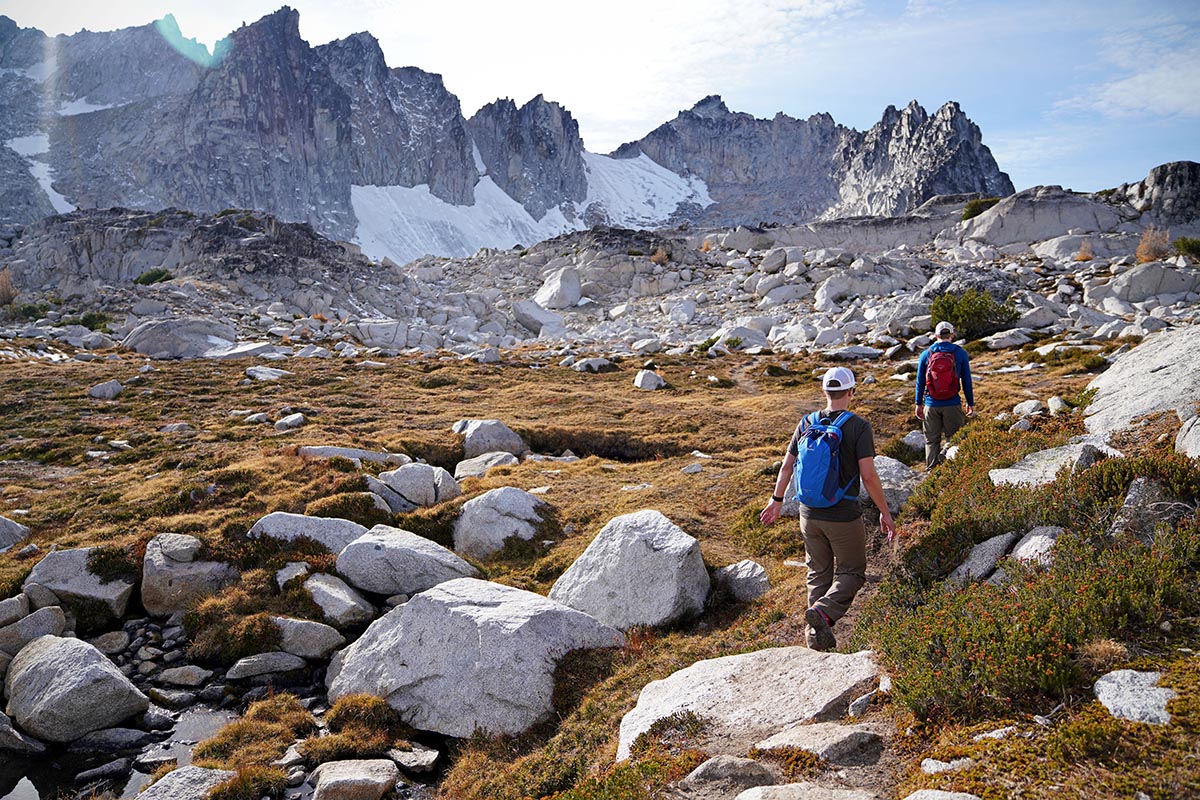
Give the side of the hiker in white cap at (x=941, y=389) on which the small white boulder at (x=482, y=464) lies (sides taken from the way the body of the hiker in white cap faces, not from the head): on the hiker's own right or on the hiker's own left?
on the hiker's own left

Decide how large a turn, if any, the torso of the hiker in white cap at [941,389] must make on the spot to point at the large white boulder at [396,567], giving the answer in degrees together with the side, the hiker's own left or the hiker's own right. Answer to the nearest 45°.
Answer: approximately 135° to the hiker's own left

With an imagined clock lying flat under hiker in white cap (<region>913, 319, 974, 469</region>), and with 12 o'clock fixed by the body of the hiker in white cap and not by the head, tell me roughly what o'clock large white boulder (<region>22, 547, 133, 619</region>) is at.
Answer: The large white boulder is roughly at 8 o'clock from the hiker in white cap.

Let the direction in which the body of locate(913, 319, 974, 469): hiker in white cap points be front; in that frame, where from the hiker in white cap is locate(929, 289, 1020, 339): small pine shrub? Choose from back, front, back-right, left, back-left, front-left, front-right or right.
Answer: front

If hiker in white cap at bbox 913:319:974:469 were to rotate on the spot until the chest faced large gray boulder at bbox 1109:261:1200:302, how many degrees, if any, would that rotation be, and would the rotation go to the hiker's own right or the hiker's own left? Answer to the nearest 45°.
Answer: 0° — they already face it

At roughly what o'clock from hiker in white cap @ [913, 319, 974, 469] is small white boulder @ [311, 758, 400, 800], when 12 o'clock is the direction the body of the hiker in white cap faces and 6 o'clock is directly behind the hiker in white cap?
The small white boulder is roughly at 7 o'clock from the hiker in white cap.

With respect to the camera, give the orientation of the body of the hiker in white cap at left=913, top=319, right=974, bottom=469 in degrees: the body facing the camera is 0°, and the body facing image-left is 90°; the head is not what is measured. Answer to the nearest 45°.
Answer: approximately 180°

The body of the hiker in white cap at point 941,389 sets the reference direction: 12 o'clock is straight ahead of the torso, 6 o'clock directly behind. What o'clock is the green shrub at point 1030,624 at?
The green shrub is roughly at 6 o'clock from the hiker in white cap.

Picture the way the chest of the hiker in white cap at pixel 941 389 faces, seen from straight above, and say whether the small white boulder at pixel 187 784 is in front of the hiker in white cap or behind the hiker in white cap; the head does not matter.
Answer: behind
